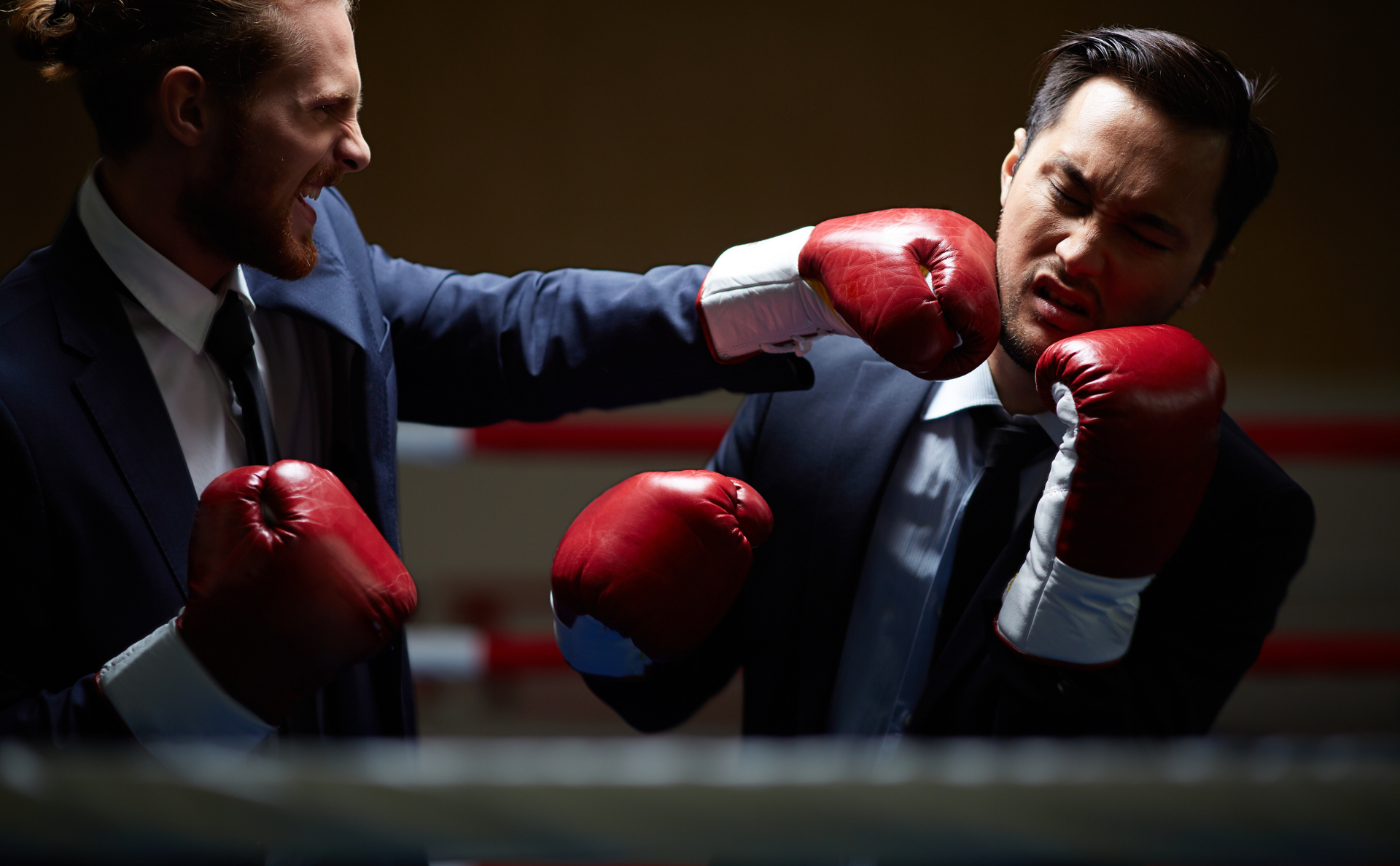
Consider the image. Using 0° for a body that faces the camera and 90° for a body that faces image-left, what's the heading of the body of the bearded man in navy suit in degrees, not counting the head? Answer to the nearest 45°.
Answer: approximately 315°

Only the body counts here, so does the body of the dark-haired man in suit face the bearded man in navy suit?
no

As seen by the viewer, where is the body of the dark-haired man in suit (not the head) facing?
toward the camera

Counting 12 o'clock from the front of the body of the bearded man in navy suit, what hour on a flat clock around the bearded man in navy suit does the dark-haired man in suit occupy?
The dark-haired man in suit is roughly at 11 o'clock from the bearded man in navy suit.

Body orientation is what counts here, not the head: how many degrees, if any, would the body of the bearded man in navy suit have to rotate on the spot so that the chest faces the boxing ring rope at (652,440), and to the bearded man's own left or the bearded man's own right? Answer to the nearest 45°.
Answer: approximately 90° to the bearded man's own left

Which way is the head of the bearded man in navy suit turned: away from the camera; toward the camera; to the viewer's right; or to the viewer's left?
to the viewer's right

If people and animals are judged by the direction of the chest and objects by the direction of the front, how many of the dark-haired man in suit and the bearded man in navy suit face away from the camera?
0
